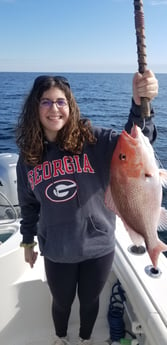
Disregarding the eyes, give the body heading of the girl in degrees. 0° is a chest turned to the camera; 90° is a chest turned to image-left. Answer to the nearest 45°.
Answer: approximately 0°
